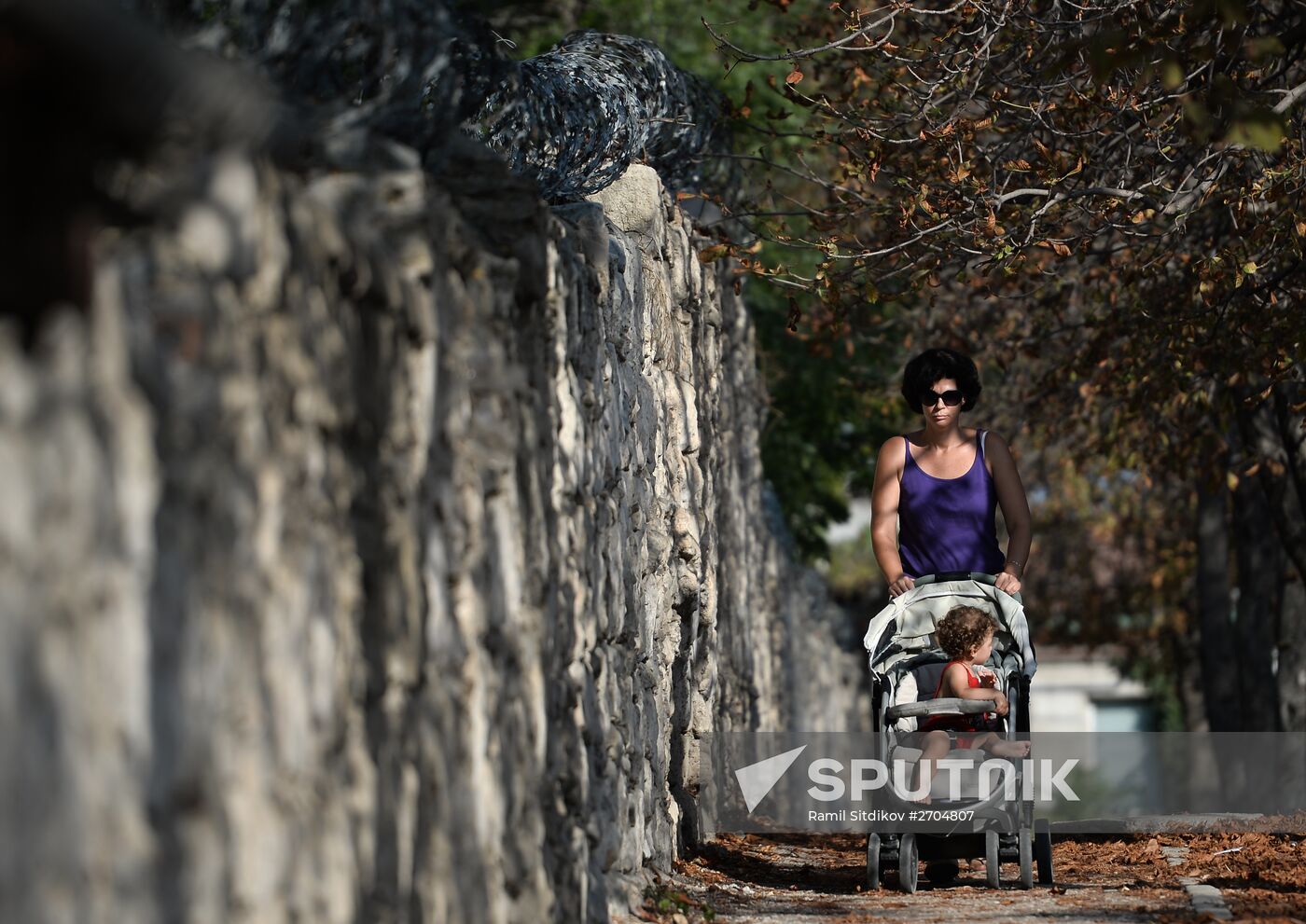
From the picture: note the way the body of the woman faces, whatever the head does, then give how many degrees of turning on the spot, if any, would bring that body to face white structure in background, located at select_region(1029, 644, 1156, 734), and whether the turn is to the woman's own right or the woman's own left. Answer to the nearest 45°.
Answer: approximately 180°

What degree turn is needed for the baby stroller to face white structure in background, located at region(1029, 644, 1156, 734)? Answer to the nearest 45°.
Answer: approximately 180°

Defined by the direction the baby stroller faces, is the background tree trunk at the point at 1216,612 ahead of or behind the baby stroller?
behind

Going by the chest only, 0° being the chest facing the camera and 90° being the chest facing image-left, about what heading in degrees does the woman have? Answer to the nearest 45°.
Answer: approximately 0°
